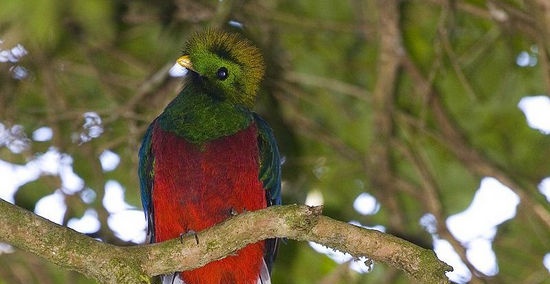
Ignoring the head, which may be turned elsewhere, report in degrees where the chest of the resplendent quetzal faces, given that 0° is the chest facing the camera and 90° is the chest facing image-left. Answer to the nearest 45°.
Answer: approximately 0°
